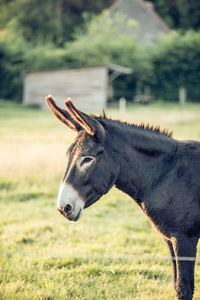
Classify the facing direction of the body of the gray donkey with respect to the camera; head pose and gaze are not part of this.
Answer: to the viewer's left

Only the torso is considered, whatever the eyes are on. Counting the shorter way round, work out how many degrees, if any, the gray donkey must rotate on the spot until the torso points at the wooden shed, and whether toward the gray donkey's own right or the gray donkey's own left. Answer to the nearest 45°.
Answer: approximately 90° to the gray donkey's own right

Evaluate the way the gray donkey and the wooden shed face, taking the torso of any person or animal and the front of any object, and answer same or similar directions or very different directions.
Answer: very different directions
